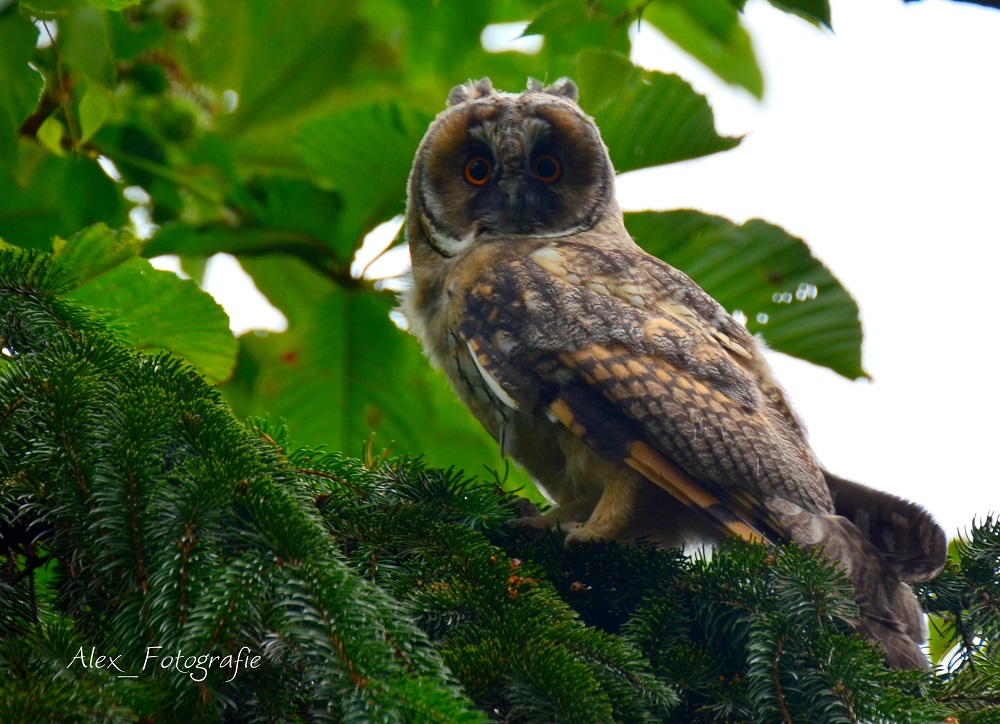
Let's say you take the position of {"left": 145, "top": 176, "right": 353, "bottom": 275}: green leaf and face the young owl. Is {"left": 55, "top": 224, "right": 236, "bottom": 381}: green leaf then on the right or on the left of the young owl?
right

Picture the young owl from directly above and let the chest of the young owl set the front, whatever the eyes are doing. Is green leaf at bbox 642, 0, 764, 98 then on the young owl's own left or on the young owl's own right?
on the young owl's own right

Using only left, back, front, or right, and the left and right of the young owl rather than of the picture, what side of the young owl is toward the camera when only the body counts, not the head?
left

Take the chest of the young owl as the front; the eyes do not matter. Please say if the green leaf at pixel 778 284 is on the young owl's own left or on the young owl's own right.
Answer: on the young owl's own right

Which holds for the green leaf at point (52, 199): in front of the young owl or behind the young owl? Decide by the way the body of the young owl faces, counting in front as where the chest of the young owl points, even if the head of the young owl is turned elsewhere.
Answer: in front

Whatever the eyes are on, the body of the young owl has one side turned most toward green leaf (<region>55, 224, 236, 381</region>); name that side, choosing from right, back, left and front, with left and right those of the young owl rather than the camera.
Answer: front

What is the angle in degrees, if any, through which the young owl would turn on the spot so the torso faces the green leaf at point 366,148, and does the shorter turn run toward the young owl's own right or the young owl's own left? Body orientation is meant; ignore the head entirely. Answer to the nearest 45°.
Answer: approximately 45° to the young owl's own right

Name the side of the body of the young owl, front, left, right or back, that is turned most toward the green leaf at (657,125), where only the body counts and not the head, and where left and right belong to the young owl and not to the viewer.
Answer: right
